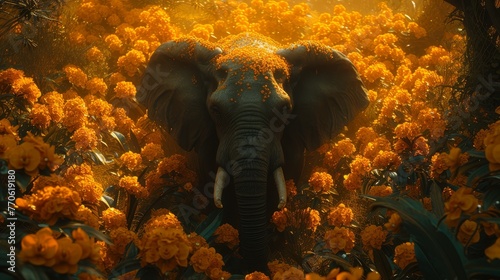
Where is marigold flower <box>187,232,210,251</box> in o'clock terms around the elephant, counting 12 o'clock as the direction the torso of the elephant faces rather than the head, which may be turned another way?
The marigold flower is roughly at 12 o'clock from the elephant.

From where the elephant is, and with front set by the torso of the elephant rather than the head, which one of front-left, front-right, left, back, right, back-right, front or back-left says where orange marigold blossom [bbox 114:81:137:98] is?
back-right

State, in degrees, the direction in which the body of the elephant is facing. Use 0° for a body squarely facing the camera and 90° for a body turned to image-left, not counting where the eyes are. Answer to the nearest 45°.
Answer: approximately 0°

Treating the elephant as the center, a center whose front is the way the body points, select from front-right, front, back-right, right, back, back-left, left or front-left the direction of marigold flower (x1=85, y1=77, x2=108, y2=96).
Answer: back-right

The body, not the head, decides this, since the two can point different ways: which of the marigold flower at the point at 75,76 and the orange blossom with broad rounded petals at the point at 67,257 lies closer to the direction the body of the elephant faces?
the orange blossom with broad rounded petals

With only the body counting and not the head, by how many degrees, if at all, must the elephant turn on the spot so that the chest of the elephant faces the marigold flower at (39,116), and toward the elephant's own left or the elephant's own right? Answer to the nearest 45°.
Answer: approximately 90° to the elephant's own right

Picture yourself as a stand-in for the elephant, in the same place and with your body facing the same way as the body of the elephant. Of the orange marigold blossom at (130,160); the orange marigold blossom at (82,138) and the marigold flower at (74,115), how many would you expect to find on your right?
3

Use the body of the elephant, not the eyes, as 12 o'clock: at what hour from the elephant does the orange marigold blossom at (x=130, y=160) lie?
The orange marigold blossom is roughly at 3 o'clock from the elephant.

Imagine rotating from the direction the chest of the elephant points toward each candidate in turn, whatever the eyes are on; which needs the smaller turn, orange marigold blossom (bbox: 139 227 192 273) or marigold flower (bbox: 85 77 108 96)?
the orange marigold blossom

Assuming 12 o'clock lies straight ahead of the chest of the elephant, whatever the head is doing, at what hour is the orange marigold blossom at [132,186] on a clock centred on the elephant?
The orange marigold blossom is roughly at 2 o'clock from the elephant.

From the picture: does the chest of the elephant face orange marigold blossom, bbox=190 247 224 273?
yes

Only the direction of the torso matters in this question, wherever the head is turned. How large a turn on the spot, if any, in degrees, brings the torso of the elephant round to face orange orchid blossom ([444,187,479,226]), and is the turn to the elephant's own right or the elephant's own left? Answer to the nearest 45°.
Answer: approximately 45° to the elephant's own left
